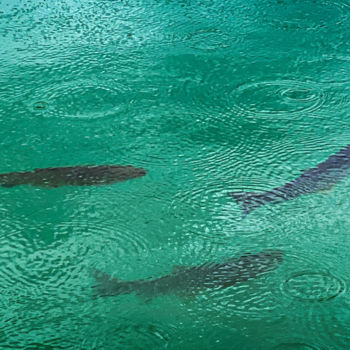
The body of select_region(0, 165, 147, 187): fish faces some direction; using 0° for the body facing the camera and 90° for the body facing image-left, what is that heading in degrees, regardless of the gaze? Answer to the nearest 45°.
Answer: approximately 270°

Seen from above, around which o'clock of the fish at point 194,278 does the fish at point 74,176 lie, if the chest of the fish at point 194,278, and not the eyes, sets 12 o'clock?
the fish at point 74,176 is roughly at 7 o'clock from the fish at point 194,278.

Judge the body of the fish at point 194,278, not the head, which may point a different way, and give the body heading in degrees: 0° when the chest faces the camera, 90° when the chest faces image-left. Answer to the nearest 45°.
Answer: approximately 270°

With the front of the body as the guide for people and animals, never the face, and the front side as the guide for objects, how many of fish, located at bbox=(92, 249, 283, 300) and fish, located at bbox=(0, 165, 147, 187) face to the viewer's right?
2
